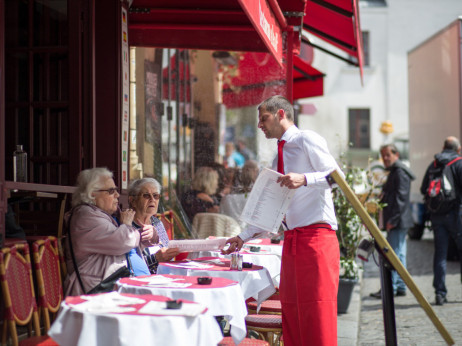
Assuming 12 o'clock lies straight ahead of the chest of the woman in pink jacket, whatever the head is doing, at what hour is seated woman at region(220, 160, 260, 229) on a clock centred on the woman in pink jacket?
The seated woman is roughly at 10 o'clock from the woman in pink jacket.

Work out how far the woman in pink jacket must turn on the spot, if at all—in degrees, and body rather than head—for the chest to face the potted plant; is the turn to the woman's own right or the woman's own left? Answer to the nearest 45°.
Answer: approximately 45° to the woman's own left

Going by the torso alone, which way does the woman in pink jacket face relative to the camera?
to the viewer's right

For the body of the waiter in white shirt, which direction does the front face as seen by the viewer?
to the viewer's left

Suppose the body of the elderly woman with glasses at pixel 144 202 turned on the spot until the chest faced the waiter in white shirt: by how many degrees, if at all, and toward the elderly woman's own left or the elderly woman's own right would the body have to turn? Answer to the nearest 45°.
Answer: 0° — they already face them

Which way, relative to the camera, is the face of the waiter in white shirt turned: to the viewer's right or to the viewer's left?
to the viewer's left

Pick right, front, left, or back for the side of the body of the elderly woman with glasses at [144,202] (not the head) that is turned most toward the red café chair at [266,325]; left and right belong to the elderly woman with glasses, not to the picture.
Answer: front

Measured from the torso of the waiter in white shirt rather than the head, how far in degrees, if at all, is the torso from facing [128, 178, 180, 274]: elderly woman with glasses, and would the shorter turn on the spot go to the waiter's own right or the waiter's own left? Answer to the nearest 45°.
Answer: approximately 45° to the waiter's own right

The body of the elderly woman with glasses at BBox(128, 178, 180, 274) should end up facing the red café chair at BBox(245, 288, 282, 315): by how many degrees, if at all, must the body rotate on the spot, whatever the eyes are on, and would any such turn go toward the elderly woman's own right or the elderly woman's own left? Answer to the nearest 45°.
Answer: approximately 45° to the elderly woman's own left

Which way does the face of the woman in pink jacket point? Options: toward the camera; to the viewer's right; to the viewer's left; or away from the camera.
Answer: to the viewer's right

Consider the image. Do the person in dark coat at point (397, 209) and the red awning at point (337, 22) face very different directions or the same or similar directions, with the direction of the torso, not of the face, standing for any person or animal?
very different directions

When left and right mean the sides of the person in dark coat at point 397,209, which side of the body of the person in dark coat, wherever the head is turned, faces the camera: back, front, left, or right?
left

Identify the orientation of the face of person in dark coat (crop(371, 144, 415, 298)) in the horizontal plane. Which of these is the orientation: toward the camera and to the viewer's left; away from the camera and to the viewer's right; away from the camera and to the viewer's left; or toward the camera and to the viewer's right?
toward the camera and to the viewer's left

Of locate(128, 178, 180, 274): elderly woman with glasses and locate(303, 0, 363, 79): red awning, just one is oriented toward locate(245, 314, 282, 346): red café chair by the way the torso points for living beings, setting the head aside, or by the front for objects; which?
the elderly woman with glasses

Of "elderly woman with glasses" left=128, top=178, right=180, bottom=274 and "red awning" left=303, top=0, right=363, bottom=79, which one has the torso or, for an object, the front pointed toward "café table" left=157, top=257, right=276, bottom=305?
the elderly woman with glasses

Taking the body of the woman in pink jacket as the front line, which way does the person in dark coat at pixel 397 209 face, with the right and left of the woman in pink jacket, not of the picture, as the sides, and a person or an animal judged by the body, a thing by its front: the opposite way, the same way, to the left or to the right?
the opposite way

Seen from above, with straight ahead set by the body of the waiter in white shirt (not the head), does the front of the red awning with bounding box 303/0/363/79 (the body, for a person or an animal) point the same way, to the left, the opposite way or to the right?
the opposite way

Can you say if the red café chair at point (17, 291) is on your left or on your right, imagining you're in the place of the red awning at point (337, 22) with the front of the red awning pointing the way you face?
on your right
